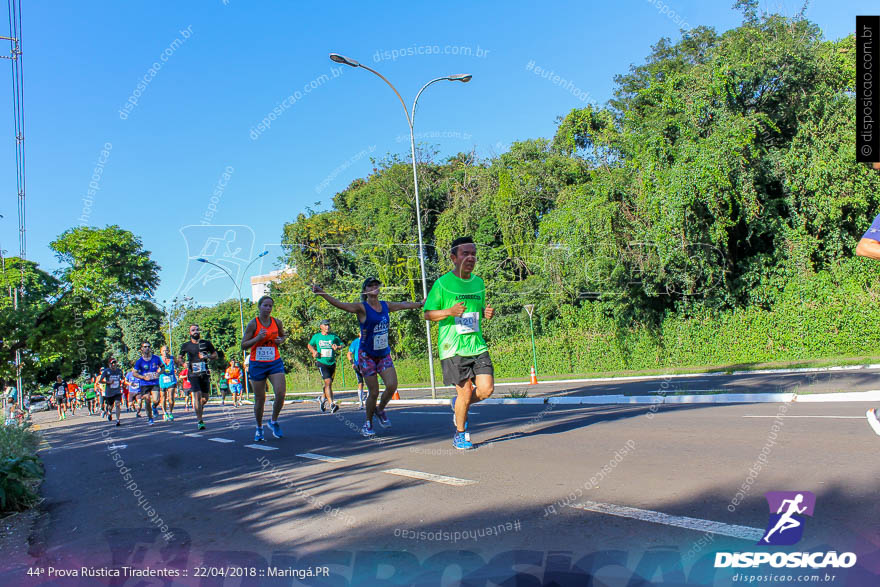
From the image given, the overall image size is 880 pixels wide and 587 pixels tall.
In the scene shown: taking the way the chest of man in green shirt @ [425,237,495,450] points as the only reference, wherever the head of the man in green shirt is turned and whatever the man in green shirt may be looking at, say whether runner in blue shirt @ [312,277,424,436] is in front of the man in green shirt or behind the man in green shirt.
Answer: behind

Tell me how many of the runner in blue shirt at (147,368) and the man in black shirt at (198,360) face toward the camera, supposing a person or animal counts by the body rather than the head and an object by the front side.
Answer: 2

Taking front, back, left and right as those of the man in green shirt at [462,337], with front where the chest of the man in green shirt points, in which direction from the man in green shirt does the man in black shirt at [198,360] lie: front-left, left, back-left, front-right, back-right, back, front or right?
back

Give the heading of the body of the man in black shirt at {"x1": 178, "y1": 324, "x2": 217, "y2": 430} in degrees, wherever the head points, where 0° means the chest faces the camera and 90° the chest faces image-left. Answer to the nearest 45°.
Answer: approximately 0°

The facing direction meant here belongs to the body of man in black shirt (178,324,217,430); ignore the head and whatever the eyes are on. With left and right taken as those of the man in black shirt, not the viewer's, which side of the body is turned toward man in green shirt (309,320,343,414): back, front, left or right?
left
